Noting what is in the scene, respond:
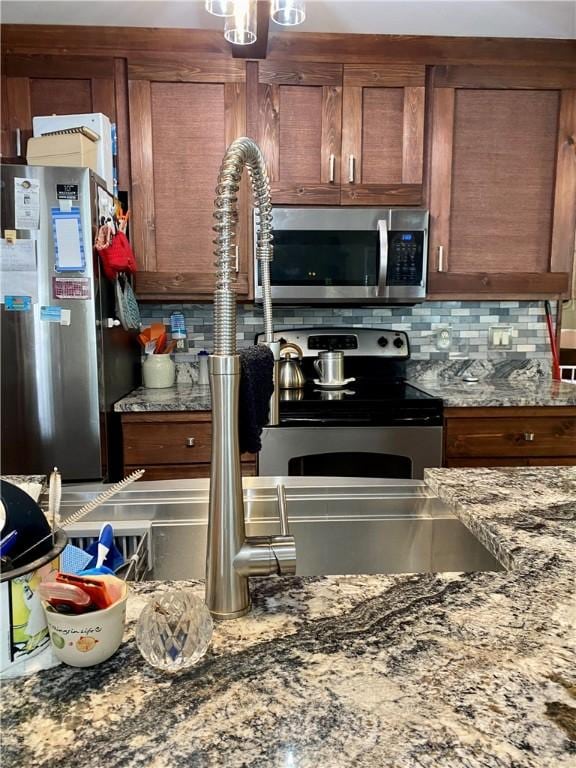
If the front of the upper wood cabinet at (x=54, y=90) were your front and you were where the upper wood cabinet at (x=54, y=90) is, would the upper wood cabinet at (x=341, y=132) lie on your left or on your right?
on your left

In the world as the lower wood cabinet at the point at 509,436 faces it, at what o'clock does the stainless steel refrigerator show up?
The stainless steel refrigerator is roughly at 2 o'clock from the lower wood cabinet.

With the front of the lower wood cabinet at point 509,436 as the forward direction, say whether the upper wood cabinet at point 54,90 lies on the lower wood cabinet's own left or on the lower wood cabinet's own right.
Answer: on the lower wood cabinet's own right

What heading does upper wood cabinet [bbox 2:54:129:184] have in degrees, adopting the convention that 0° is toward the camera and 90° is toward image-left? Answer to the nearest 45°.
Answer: approximately 0°

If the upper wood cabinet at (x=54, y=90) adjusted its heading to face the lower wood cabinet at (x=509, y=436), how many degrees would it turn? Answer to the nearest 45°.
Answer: approximately 45° to its left

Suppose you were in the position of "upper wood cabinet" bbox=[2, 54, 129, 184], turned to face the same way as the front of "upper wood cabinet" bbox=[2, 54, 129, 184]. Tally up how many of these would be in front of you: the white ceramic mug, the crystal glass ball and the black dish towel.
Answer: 3
